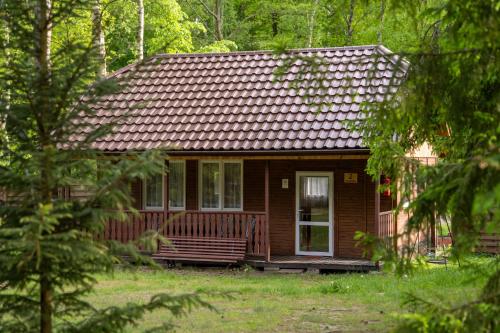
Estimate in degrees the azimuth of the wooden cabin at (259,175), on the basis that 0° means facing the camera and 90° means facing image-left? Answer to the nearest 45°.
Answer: approximately 0°

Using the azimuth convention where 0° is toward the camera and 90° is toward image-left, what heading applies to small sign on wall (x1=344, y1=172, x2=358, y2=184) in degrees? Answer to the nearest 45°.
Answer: approximately 0°
